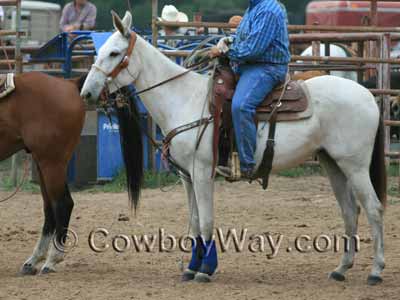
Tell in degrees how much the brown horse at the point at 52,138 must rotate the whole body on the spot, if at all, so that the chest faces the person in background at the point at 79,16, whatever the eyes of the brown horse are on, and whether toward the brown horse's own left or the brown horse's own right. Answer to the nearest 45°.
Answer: approximately 90° to the brown horse's own right

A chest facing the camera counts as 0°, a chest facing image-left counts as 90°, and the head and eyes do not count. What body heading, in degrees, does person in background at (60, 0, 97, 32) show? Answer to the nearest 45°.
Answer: approximately 0°

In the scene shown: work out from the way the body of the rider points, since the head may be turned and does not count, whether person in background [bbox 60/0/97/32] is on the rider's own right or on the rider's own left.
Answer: on the rider's own right

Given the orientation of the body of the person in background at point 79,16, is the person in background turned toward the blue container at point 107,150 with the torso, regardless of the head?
yes

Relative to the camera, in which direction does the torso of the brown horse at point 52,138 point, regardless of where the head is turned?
to the viewer's left

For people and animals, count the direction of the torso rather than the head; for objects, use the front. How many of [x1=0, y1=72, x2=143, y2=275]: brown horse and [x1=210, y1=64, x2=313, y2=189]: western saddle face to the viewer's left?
2

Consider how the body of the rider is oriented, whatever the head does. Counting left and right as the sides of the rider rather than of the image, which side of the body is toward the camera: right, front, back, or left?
left

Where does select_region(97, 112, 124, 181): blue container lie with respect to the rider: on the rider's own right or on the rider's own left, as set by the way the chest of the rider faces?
on the rider's own right

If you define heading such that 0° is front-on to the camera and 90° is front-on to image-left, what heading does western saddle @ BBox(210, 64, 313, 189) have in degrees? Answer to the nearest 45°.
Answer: approximately 90°

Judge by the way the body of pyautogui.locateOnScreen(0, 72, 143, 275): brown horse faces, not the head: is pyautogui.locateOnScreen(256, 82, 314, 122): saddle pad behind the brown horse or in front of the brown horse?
behind
